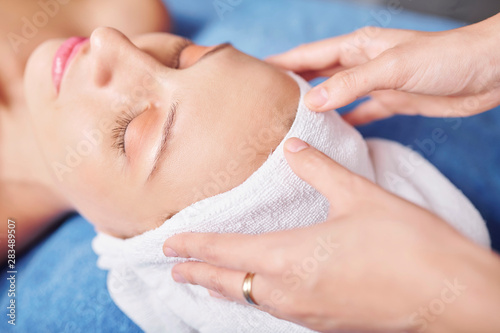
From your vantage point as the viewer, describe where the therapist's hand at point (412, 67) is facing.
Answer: facing to the left of the viewer
